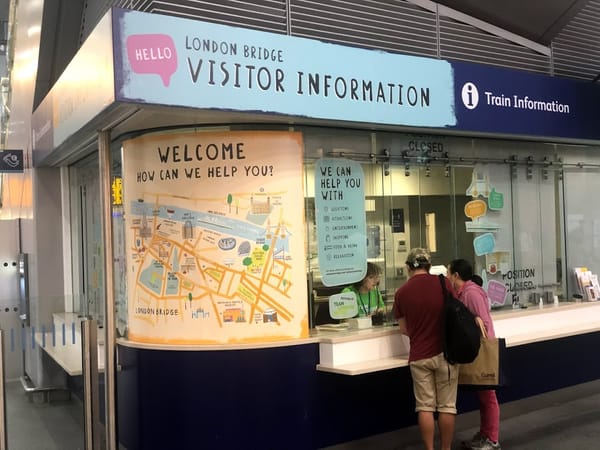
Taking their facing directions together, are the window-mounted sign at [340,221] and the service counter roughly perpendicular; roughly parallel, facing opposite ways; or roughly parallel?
roughly parallel

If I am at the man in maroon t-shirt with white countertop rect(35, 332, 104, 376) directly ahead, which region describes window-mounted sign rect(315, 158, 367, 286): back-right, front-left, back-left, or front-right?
front-right

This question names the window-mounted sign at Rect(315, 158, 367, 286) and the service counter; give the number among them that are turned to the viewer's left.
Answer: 0

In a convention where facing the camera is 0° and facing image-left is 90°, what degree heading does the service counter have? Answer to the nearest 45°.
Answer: approximately 315°

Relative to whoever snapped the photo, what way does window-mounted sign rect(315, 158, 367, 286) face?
facing the viewer and to the right of the viewer
